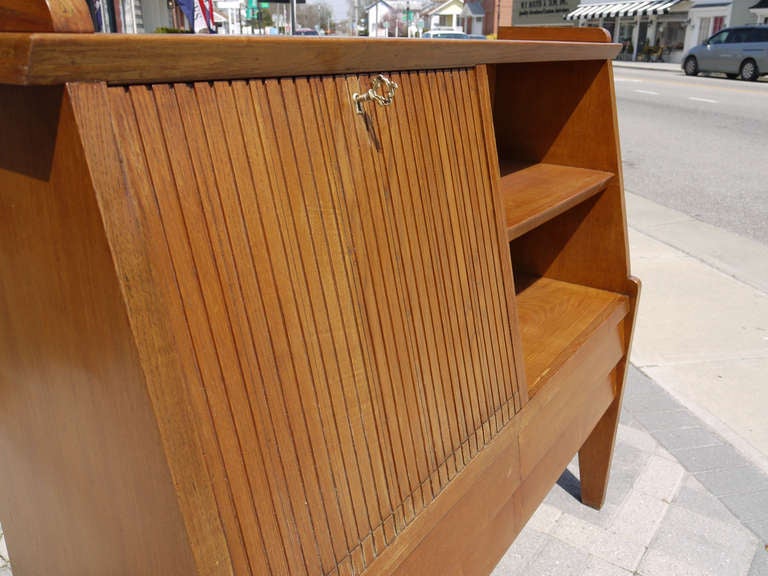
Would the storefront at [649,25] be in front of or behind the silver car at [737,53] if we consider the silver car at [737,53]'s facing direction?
in front

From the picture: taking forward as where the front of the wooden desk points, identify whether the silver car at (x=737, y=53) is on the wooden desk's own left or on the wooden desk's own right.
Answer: on the wooden desk's own left

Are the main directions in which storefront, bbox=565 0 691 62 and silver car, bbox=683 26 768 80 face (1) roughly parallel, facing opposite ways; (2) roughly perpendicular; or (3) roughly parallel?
roughly perpendicular

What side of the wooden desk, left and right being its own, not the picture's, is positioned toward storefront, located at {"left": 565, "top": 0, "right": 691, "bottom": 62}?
left

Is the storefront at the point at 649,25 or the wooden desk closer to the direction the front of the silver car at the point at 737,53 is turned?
the storefront

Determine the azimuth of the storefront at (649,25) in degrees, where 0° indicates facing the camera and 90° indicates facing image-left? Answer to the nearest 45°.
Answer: approximately 45°

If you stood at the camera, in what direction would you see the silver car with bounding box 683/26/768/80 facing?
facing away from the viewer and to the left of the viewer

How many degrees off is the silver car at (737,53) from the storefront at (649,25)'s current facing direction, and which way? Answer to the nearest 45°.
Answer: approximately 45° to its left

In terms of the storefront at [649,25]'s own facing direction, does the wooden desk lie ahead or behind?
ahead
